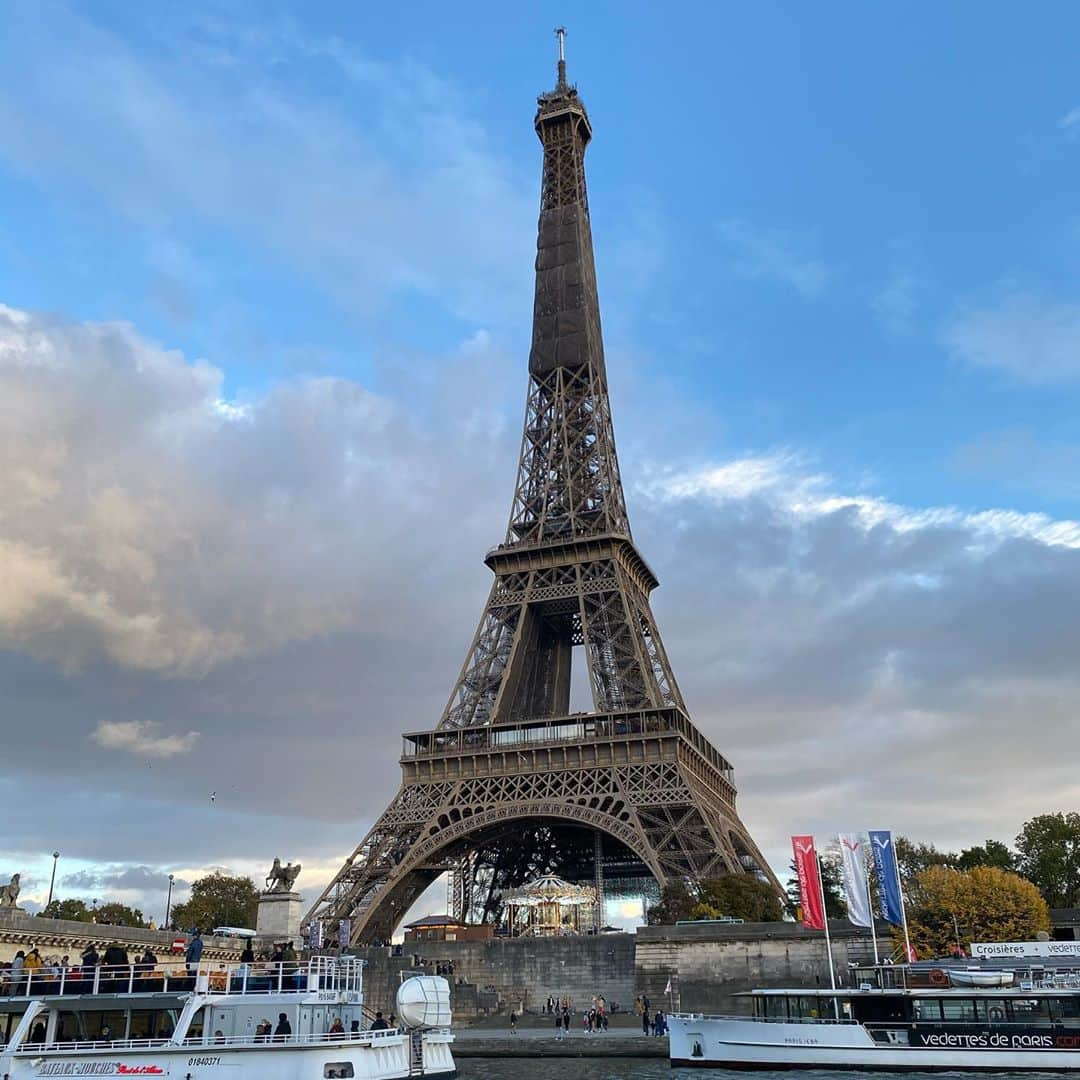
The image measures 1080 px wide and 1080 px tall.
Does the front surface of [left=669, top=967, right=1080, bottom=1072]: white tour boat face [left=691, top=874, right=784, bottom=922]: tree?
no

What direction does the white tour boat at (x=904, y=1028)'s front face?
to the viewer's left

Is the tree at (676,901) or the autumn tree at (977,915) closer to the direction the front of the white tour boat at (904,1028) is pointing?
the tree

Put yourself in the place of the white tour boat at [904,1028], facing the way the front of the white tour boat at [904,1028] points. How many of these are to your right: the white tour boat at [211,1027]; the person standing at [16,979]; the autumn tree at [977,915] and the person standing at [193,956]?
1

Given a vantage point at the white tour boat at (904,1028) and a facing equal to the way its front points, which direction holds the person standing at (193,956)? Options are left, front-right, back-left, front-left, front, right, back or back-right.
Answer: front-left

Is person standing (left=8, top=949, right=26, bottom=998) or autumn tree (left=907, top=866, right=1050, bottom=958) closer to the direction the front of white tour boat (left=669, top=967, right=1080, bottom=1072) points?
the person standing

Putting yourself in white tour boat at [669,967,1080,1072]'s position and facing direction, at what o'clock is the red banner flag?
The red banner flag is roughly at 2 o'clock from the white tour boat.

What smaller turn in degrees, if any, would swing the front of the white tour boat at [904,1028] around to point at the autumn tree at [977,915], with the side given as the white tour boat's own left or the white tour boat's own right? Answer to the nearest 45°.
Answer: approximately 90° to the white tour boat's own right

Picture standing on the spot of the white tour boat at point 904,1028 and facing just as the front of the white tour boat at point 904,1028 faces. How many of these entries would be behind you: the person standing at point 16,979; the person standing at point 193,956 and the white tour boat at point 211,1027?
0

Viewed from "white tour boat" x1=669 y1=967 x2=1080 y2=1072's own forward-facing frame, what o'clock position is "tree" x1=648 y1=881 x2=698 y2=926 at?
The tree is roughly at 2 o'clock from the white tour boat.

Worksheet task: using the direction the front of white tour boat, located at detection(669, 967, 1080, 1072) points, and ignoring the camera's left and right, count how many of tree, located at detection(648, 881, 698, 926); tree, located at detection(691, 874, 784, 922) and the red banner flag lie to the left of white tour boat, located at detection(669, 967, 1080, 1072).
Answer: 0

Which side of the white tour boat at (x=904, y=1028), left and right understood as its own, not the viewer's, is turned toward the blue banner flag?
right

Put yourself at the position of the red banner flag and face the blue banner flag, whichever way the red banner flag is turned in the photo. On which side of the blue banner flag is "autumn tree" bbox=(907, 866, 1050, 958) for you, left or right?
left
